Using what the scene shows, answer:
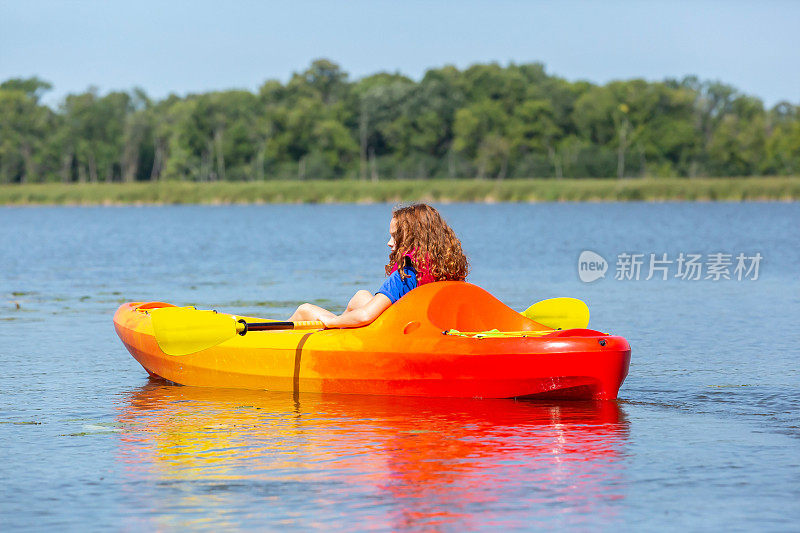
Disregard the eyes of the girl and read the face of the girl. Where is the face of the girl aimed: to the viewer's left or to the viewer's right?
to the viewer's left

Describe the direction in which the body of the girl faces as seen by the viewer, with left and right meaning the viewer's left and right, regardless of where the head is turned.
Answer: facing to the left of the viewer

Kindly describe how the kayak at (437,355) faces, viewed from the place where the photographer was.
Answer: facing to the left of the viewer
